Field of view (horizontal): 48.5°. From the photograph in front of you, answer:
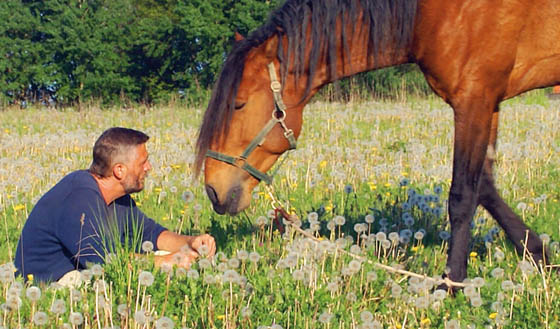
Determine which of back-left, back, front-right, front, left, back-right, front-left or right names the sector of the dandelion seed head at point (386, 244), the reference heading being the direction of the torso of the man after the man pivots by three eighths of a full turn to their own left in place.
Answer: back-right

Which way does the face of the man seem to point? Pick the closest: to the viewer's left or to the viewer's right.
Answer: to the viewer's right

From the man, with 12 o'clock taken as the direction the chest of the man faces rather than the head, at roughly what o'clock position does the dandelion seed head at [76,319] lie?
The dandelion seed head is roughly at 3 o'clock from the man.

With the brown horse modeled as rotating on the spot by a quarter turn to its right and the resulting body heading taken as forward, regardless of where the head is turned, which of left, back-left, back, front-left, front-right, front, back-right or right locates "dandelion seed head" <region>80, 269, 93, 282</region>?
back-left

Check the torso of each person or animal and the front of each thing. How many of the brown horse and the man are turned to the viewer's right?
1

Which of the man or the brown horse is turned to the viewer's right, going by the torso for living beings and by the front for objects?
the man

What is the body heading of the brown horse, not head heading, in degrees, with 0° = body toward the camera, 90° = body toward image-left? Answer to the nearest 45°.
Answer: approximately 90°

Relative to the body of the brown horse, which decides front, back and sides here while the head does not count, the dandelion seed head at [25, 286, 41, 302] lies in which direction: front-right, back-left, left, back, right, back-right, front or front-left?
front-left

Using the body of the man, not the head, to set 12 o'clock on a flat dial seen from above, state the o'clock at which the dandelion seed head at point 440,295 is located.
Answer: The dandelion seed head is roughly at 1 o'clock from the man.

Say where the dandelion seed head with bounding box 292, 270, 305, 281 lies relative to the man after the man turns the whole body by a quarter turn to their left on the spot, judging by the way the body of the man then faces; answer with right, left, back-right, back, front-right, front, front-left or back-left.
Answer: back-right

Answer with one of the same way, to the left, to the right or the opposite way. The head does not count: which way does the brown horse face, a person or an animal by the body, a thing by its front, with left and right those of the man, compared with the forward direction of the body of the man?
the opposite way

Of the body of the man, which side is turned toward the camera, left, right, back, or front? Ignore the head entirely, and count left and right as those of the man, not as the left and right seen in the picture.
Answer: right
